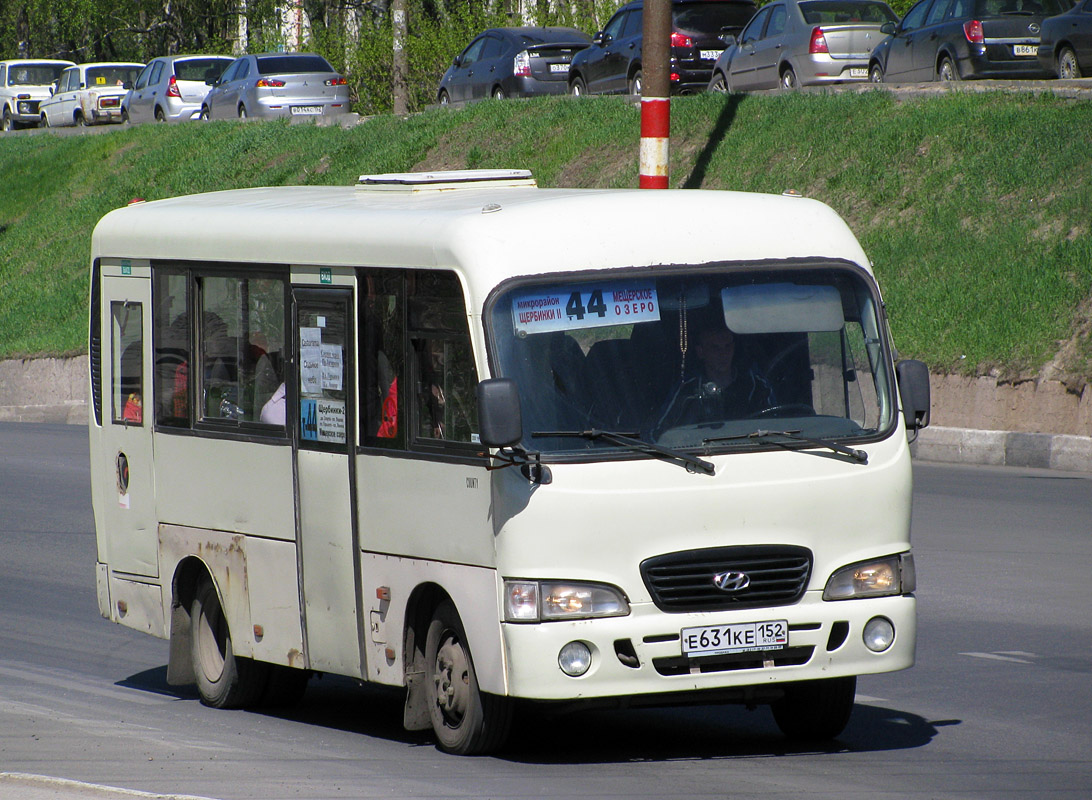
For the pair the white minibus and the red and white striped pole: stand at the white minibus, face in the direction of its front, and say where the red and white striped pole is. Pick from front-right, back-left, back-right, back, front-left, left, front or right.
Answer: back-left

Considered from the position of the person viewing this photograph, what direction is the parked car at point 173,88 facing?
facing away from the viewer and to the left of the viewer

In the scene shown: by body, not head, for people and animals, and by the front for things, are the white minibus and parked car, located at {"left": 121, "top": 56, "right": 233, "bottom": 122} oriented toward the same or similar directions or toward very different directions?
very different directions

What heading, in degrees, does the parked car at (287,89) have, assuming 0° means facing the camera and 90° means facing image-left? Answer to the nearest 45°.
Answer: approximately 135°

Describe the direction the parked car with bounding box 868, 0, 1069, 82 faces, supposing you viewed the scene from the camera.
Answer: facing away from the viewer and to the left of the viewer

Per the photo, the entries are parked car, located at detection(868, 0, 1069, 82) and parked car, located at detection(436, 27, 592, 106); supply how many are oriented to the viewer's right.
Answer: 0

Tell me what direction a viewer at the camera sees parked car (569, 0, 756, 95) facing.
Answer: facing away from the viewer and to the left of the viewer

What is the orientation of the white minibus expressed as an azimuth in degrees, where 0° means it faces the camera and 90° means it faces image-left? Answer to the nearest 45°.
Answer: approximately 315°
